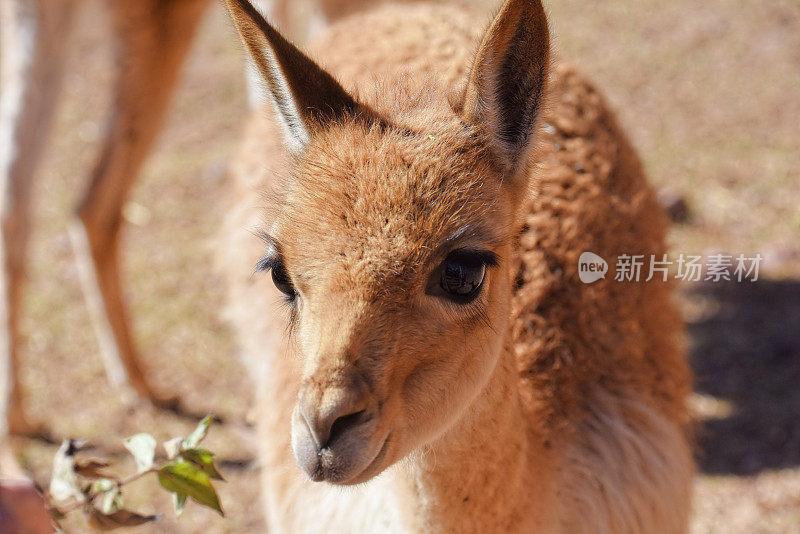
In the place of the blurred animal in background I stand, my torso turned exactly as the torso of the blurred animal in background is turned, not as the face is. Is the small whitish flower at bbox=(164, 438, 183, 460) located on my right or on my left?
on my right

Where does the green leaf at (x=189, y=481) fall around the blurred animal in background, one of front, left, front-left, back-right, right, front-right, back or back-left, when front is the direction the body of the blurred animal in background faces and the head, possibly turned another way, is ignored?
right

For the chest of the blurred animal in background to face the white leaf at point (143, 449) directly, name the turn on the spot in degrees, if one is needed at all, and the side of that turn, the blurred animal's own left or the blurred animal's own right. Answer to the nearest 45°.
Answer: approximately 90° to the blurred animal's own right

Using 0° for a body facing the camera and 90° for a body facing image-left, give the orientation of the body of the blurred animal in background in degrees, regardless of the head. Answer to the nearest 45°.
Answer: approximately 270°

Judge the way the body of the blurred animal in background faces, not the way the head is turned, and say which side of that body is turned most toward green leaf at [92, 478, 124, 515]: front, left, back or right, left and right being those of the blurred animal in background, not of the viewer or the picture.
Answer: right
